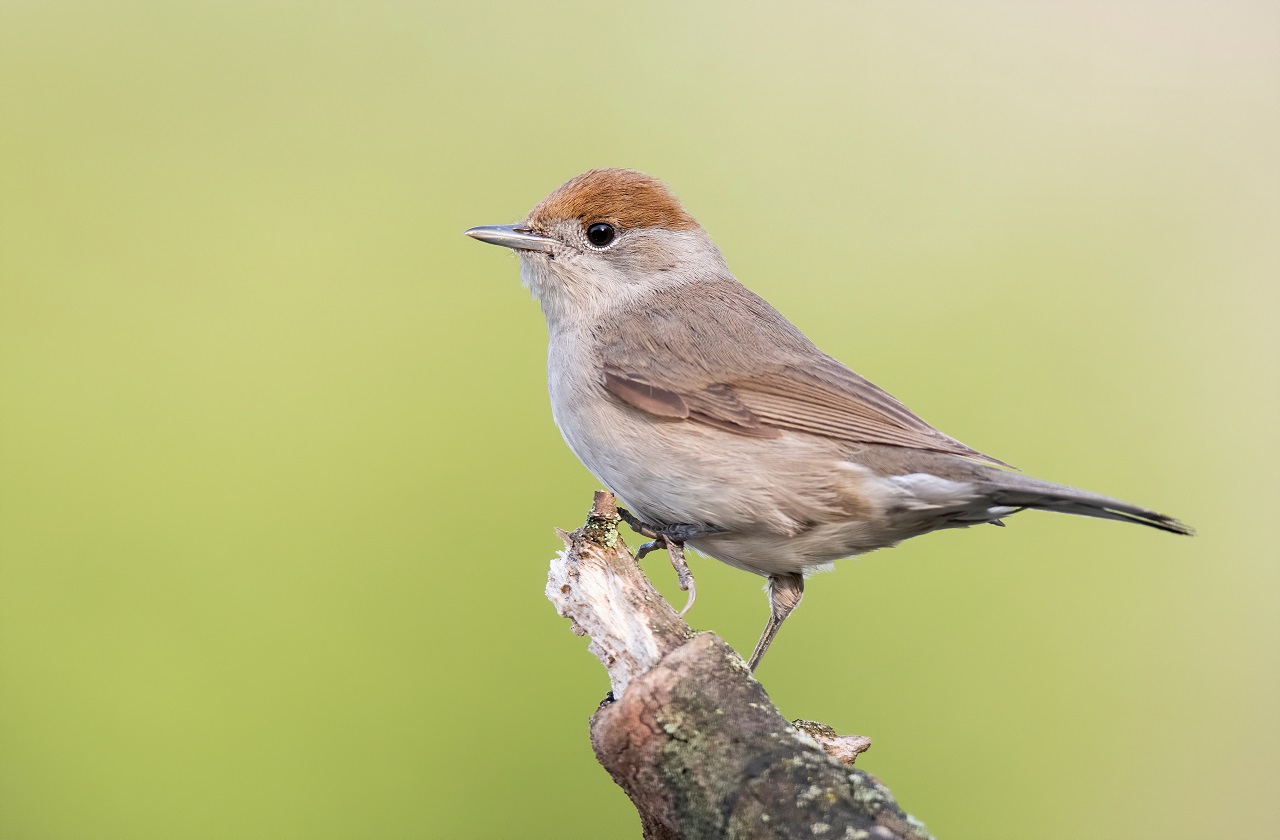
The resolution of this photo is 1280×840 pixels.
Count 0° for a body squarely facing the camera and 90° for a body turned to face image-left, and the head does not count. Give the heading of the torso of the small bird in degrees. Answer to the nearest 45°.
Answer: approximately 90°
